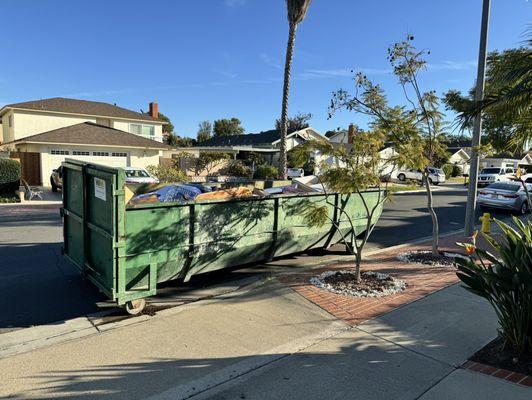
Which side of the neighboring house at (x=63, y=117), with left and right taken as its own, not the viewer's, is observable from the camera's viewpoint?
front

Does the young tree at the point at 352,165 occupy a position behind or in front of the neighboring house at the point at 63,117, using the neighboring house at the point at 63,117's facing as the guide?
in front

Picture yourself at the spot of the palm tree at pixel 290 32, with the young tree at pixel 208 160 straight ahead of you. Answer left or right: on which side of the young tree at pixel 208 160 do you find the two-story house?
left

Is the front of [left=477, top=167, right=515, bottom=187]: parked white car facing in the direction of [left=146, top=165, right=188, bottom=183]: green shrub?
yes

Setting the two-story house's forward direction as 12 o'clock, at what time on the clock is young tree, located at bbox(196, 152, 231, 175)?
The young tree is roughly at 9 o'clock from the two-story house.

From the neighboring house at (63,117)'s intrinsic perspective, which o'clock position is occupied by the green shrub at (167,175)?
The green shrub is roughly at 11 o'clock from the neighboring house.

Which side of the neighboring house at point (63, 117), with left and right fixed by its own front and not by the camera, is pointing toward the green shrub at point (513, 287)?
front

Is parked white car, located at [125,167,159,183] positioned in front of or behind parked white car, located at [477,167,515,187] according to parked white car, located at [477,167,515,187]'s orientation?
in front

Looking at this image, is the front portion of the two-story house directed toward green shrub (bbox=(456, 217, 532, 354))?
yes

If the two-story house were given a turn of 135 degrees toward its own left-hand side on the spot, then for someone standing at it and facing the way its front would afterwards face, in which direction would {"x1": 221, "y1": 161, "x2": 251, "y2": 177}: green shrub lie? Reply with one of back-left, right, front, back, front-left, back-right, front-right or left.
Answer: front-right

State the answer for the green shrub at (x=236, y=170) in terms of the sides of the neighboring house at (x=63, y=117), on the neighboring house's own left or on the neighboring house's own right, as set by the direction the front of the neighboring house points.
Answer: on the neighboring house's own left

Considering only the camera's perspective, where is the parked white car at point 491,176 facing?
facing the viewer and to the left of the viewer

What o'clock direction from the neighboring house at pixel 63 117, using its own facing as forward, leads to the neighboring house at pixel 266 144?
the neighboring house at pixel 266 144 is roughly at 9 o'clock from the neighboring house at pixel 63 117.

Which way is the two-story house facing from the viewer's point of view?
toward the camera

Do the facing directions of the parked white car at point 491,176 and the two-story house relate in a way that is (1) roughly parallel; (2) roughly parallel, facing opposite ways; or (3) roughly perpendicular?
roughly perpendicular

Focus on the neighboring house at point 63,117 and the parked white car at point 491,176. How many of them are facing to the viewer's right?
0

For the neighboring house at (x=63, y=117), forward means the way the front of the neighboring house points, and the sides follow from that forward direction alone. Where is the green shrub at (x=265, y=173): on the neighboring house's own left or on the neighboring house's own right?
on the neighboring house's own left
